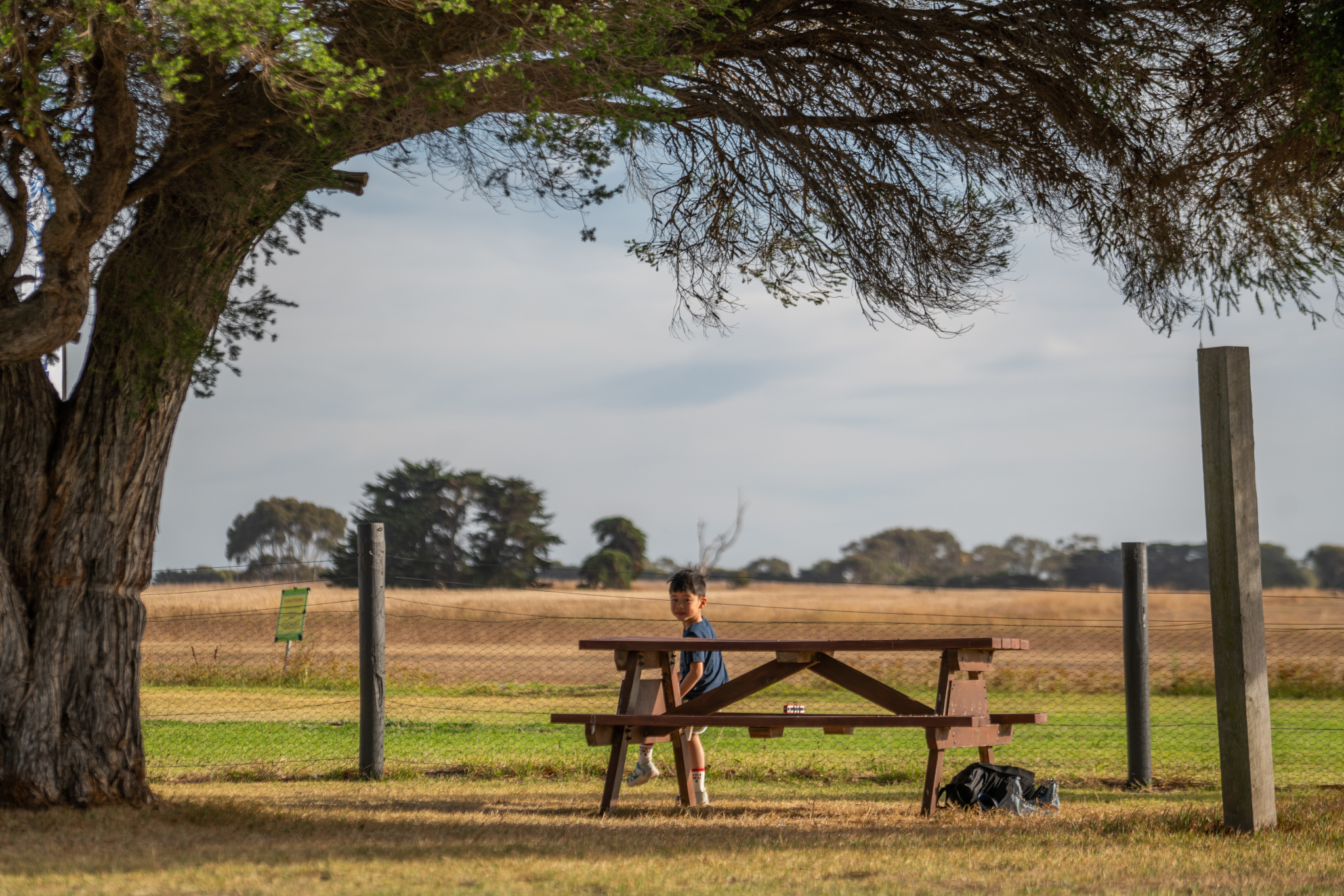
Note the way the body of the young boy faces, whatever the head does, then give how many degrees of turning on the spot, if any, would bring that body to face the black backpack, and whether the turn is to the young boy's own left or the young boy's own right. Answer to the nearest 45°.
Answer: approximately 180°

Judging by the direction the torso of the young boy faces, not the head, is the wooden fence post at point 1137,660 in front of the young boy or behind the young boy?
behind

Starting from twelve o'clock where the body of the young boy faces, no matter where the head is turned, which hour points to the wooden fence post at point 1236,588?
The wooden fence post is roughly at 7 o'clock from the young boy.

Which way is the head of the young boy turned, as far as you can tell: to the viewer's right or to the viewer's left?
to the viewer's left

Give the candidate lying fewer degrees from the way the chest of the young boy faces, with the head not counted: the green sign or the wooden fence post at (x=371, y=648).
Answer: the wooden fence post
